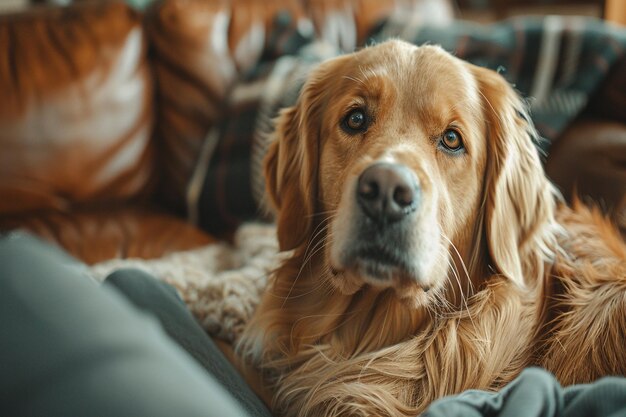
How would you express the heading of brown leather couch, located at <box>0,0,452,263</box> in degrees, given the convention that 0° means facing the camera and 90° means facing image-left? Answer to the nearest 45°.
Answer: approximately 0°
